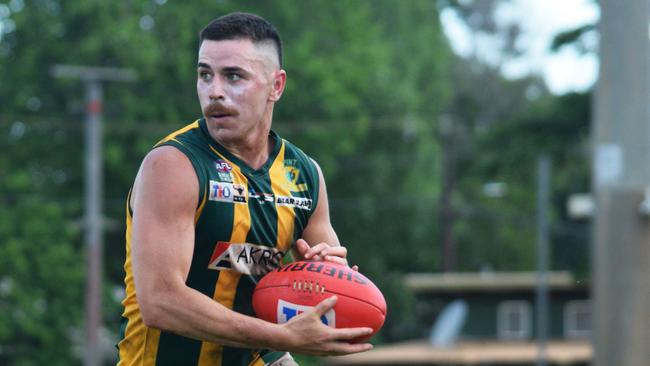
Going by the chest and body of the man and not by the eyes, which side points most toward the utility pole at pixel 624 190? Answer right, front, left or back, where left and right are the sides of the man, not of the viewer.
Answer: left

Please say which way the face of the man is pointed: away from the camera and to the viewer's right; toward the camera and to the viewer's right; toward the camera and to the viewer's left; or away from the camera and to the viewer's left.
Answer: toward the camera and to the viewer's left

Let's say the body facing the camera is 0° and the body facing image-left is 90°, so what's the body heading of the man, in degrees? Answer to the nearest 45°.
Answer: approximately 315°
